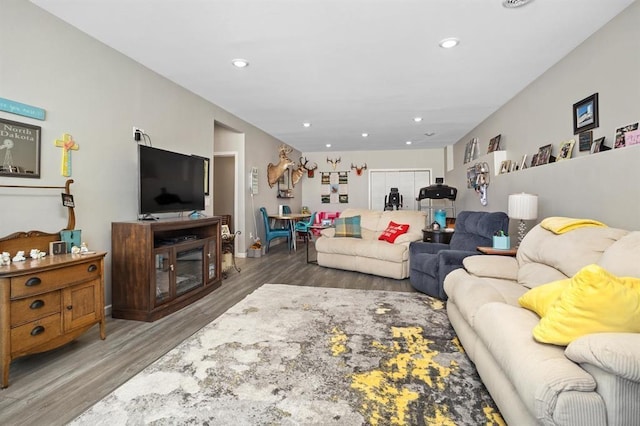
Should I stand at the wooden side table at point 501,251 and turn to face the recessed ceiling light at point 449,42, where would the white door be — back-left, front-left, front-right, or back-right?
back-right

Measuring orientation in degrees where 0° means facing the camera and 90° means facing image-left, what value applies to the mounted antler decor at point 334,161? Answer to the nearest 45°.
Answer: approximately 0°

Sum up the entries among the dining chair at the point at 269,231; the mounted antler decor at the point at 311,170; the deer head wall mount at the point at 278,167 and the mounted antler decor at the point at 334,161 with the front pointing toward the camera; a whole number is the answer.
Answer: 2

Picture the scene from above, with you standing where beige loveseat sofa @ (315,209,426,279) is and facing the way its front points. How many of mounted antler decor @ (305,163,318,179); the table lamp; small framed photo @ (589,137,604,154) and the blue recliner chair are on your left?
3

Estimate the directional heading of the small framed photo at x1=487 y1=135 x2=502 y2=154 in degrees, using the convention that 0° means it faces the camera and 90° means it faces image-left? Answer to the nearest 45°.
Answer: approximately 45°

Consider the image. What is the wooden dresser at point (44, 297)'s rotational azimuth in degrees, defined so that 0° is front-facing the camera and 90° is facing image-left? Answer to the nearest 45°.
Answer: approximately 315°

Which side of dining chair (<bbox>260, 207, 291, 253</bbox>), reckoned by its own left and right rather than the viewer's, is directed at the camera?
right

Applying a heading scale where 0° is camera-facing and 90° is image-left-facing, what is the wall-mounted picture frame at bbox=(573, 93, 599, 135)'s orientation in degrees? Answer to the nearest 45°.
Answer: approximately 45°

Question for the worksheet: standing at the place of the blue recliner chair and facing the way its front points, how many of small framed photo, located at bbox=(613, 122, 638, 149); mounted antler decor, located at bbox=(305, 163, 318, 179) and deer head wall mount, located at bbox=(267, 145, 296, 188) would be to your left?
1

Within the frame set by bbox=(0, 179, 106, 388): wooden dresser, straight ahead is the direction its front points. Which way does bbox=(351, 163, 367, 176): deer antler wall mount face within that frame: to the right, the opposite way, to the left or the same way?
to the right

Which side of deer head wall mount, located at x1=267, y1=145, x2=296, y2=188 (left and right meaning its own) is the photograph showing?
right

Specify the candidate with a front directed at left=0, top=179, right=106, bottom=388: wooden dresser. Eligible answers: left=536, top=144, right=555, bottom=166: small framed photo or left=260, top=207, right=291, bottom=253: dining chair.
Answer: the small framed photo

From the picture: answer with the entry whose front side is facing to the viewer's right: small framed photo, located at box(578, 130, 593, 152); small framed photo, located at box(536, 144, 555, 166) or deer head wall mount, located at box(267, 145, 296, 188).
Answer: the deer head wall mount

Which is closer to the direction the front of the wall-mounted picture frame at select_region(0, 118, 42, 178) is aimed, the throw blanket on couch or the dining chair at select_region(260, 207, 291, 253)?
the throw blanket on couch

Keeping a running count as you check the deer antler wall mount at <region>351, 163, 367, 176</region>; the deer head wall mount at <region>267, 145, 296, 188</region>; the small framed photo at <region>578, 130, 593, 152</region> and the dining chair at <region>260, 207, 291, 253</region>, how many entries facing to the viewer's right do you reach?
2
